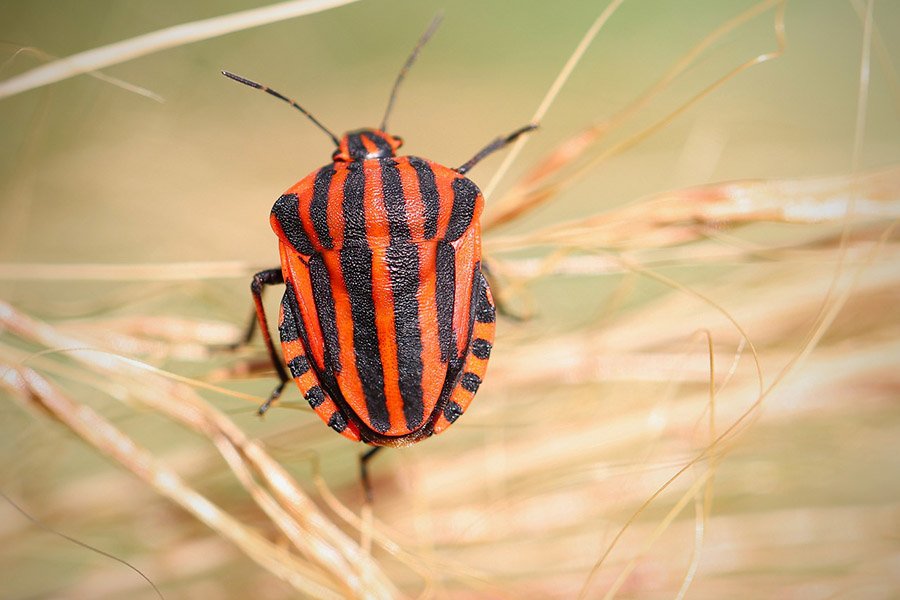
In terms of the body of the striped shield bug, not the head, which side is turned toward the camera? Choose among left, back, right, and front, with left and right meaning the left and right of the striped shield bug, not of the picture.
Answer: back
